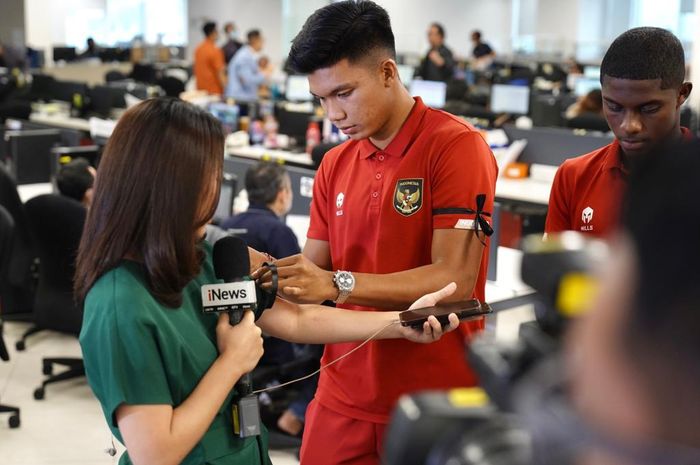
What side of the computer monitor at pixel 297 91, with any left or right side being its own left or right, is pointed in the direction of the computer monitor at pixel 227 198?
front

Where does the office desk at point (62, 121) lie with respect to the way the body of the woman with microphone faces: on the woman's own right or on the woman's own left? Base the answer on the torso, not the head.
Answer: on the woman's own left

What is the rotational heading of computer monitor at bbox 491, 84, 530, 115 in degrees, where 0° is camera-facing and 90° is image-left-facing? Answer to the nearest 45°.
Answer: approximately 0°

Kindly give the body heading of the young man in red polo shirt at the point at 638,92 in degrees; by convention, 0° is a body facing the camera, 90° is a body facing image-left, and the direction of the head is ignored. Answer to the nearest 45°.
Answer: approximately 45°

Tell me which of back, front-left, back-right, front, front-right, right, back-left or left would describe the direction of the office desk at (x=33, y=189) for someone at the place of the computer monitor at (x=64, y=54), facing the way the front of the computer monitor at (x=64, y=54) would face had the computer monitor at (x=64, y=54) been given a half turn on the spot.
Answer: front

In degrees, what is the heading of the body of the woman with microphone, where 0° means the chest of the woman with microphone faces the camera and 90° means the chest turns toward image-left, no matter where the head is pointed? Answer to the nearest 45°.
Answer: approximately 270°

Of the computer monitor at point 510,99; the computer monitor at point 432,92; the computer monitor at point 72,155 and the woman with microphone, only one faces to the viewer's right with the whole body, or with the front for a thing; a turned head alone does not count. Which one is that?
the woman with microphone

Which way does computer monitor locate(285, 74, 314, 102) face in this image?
toward the camera

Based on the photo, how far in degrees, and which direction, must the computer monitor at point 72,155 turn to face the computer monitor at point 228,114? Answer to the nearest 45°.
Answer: approximately 135° to its left

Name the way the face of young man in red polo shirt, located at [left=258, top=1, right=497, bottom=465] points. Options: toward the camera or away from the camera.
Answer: toward the camera

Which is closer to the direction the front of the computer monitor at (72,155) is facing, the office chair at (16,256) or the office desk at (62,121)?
the office chair

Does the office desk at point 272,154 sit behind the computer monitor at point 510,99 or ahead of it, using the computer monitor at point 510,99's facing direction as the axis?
ahead

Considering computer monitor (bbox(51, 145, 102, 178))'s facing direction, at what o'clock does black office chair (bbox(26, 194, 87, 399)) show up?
The black office chair is roughly at 12 o'clock from the computer monitor.

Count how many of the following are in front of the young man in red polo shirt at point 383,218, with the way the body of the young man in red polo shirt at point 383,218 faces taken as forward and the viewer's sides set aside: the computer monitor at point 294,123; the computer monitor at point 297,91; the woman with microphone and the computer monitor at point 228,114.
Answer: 1

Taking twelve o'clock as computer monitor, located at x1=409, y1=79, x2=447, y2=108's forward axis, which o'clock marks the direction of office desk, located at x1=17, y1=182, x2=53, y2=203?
The office desk is roughly at 1 o'clock from the computer monitor.

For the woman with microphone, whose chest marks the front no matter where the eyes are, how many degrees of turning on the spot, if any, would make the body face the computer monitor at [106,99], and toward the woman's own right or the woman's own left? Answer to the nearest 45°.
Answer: approximately 90° to the woman's own left

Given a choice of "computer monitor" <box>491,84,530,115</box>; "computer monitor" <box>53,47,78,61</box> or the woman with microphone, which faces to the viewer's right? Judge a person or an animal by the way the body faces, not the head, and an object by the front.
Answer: the woman with microphone
